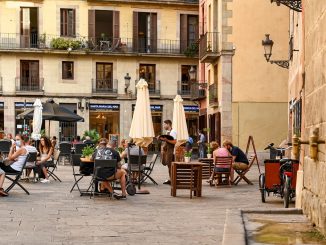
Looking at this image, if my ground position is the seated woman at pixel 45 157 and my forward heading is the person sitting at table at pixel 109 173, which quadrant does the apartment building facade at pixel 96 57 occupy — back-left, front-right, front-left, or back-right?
back-left

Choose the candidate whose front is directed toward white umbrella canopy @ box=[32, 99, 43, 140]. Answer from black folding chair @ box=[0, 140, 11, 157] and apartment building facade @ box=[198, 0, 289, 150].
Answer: the apartment building facade

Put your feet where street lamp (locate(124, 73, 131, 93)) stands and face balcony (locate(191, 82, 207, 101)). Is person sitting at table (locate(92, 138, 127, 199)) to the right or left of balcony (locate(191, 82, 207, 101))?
right

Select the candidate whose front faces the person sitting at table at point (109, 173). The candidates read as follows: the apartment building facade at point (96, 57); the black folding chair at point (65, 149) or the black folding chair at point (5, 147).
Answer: the apartment building facade

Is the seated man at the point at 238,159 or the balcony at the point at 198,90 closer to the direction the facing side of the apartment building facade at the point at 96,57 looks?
the seated man

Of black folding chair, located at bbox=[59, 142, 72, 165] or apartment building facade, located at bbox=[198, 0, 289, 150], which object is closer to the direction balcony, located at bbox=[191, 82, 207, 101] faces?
the black folding chair

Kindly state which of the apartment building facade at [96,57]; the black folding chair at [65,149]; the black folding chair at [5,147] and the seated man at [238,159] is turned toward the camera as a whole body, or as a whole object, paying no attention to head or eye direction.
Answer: the apartment building facade

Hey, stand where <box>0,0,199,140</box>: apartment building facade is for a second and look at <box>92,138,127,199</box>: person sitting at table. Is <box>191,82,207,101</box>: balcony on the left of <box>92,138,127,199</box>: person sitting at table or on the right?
left

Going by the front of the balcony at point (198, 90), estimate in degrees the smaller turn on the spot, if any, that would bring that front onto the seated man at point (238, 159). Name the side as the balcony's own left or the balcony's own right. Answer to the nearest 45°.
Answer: approximately 45° to the balcony's own left
